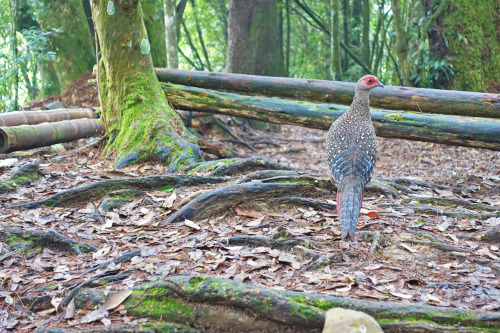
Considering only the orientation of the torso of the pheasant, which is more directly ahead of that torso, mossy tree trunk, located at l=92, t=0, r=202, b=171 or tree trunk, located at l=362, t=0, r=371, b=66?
the tree trunk

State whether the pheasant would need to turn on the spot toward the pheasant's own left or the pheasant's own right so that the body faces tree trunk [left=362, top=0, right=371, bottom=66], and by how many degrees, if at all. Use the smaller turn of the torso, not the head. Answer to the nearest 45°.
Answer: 0° — it already faces it

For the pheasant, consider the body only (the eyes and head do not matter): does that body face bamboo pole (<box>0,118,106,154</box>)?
no

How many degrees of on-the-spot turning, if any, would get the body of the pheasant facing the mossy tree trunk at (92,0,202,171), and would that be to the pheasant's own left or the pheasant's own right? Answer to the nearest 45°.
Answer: approximately 45° to the pheasant's own left

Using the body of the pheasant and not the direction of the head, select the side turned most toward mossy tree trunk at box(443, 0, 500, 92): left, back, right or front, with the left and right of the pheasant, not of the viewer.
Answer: front

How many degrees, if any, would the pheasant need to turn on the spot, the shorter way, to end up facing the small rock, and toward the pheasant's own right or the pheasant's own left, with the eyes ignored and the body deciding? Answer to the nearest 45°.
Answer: approximately 180°

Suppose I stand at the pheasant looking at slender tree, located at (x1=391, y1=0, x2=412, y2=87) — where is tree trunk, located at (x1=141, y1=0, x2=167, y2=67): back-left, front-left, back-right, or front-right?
front-left

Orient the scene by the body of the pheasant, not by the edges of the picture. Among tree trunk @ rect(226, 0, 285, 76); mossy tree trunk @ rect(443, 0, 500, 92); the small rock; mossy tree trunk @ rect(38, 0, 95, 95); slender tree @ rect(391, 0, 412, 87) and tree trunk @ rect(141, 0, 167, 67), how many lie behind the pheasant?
1

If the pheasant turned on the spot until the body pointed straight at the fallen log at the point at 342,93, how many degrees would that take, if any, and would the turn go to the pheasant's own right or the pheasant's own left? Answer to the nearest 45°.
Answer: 0° — it already faces it

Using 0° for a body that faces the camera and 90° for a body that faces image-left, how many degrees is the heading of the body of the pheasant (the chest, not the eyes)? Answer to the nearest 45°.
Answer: approximately 180°

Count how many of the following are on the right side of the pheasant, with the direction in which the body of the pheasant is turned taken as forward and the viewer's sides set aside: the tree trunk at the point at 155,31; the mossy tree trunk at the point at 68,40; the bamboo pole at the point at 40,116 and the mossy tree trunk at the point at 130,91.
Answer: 0

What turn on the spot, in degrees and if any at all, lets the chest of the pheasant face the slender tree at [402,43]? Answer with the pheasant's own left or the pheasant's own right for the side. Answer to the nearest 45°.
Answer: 0° — it already faces it

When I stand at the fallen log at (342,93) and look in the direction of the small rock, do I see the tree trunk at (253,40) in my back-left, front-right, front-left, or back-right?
back-right

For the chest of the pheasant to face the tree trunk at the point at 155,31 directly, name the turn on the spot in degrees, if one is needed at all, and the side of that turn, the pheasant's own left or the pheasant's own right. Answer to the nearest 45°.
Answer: approximately 45° to the pheasant's own left

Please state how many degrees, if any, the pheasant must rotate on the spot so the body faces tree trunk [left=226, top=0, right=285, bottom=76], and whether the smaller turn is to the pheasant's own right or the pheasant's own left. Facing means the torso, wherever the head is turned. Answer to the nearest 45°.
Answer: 0° — it already faces it
